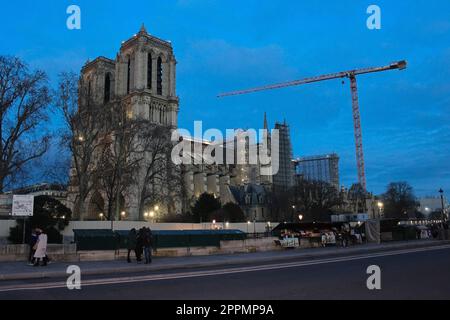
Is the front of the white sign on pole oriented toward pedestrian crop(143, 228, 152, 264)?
no

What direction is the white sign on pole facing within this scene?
toward the camera

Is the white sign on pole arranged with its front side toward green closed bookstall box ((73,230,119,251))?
no

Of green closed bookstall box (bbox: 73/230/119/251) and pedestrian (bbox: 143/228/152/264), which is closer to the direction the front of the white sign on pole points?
the pedestrian

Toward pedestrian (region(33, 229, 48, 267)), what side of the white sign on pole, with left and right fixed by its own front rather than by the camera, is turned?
front

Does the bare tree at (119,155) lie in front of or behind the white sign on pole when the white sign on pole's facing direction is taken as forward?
behind

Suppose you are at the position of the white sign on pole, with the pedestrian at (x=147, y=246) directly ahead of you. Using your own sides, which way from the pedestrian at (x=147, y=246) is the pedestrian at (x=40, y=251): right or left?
right

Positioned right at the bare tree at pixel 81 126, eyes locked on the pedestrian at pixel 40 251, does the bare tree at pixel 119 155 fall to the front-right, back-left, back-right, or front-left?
back-left

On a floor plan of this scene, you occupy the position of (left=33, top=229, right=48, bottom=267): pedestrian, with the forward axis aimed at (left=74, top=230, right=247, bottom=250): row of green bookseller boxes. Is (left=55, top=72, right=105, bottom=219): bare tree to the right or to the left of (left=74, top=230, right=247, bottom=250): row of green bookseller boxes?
left

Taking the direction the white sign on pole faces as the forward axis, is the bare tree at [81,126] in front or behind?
behind

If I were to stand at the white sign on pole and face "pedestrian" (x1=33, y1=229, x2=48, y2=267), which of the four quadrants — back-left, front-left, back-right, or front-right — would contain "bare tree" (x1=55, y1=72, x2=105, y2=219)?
back-left
